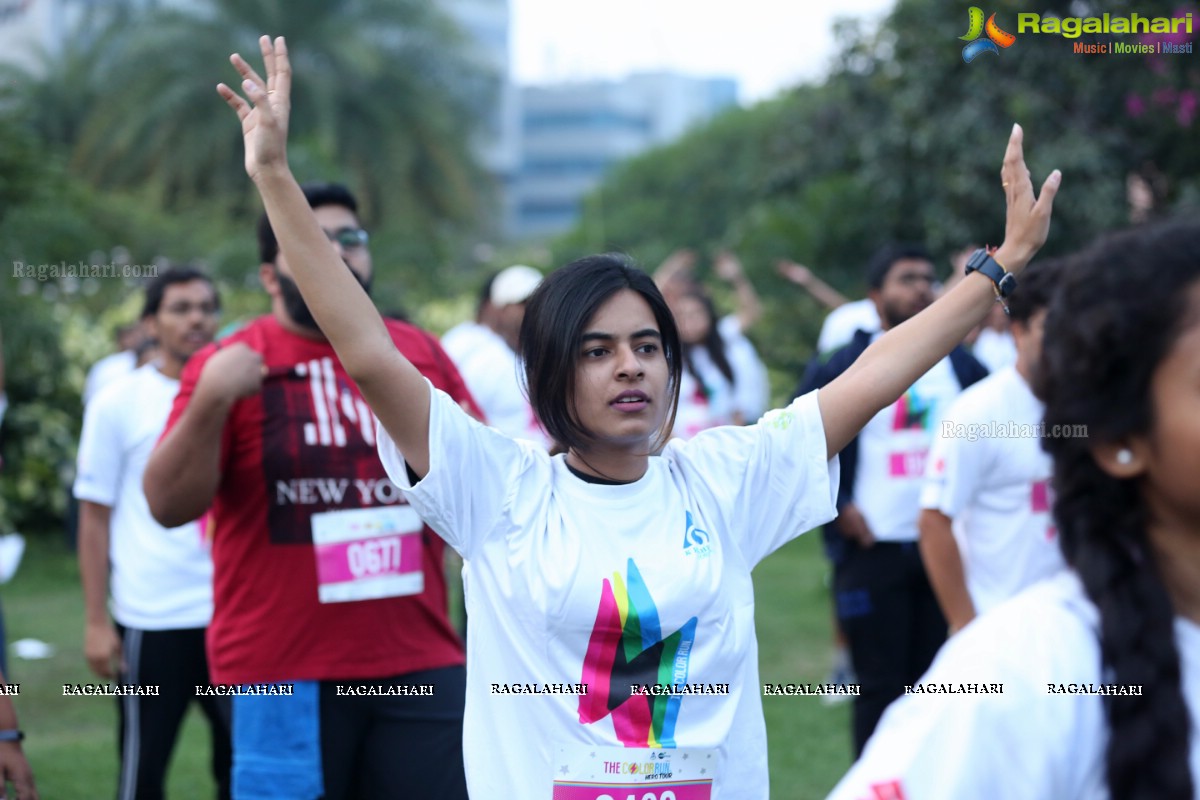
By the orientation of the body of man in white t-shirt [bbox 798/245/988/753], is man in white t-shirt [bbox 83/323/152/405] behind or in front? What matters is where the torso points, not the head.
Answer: behind

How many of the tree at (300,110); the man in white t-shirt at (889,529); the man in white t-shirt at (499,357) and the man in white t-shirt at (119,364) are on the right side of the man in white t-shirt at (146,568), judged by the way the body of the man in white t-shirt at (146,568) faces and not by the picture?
0

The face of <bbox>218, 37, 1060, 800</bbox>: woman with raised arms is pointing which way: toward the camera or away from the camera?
toward the camera

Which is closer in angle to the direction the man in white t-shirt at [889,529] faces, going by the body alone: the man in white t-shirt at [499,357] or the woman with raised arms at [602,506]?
the woman with raised arms

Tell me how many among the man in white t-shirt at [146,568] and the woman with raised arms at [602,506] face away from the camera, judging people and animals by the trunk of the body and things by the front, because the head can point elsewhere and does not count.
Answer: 0

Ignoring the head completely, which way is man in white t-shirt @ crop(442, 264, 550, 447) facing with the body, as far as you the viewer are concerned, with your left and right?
facing the viewer and to the right of the viewer

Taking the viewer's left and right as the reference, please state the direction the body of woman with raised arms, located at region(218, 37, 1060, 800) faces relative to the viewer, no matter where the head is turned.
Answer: facing the viewer

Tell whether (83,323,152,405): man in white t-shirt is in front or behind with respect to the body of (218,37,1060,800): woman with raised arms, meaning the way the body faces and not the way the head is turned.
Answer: behind

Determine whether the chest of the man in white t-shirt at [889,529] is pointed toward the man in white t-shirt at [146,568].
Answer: no

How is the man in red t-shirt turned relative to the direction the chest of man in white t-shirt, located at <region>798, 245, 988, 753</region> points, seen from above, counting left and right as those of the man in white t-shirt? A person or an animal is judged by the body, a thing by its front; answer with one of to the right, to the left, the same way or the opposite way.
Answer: the same way

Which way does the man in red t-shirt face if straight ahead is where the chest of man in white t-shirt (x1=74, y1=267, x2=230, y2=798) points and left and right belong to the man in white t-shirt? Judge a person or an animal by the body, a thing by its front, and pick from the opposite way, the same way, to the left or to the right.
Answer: the same way

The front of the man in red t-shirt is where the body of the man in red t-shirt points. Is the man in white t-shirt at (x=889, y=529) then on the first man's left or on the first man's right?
on the first man's left

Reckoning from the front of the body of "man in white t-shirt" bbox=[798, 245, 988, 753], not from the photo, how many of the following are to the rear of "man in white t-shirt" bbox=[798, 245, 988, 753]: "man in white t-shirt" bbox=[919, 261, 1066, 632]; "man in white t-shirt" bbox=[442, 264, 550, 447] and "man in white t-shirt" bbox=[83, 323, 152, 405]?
2

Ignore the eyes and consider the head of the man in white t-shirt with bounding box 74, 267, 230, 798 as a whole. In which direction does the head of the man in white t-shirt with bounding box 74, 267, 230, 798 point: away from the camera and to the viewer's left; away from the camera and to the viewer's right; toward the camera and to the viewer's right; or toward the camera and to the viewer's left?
toward the camera and to the viewer's right

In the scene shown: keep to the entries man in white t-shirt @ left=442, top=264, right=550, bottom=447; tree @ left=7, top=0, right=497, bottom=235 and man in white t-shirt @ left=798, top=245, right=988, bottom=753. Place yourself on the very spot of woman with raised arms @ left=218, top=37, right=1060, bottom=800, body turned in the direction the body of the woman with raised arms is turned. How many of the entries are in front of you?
0
